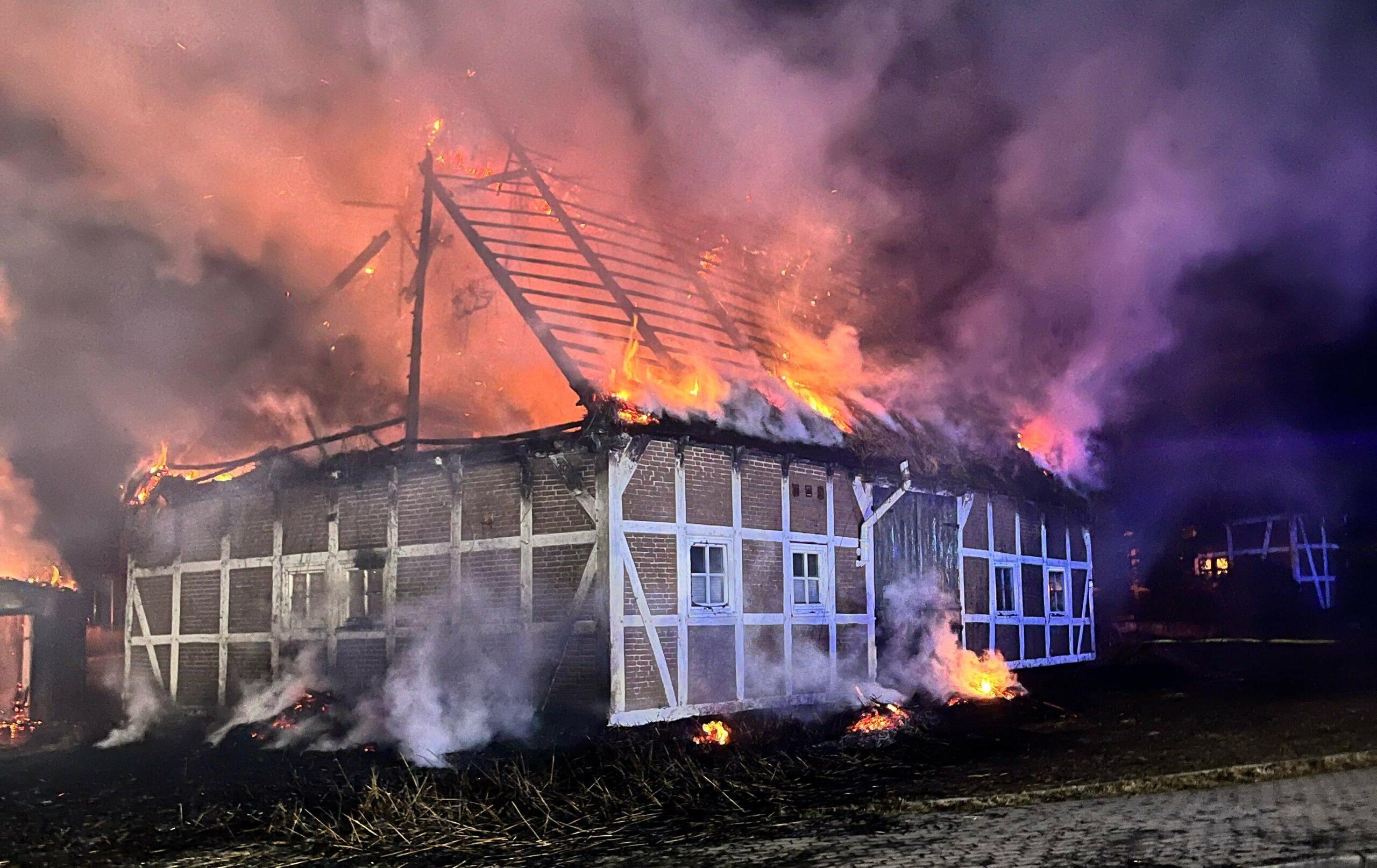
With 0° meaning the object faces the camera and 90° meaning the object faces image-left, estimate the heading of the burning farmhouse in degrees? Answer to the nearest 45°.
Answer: approximately 315°

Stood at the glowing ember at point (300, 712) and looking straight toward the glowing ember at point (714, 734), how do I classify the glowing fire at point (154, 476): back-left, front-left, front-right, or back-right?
back-left

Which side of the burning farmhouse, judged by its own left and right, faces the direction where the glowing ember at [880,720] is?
front

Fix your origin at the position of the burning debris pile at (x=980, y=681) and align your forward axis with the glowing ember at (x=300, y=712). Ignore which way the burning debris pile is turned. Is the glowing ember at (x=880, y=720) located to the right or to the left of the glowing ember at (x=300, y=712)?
left
